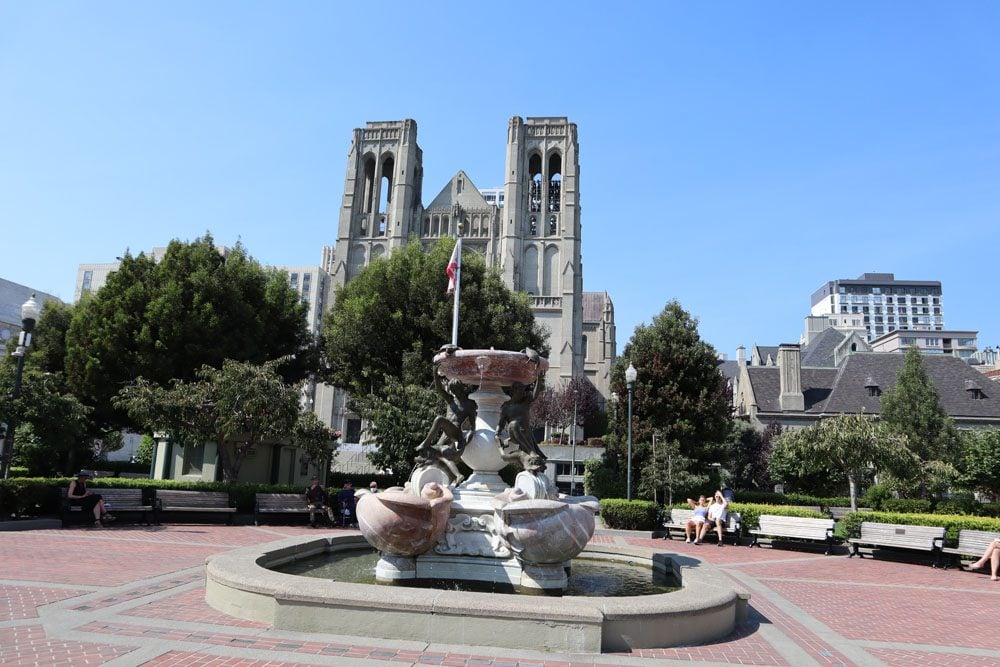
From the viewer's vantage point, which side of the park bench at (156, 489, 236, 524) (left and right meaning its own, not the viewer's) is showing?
front

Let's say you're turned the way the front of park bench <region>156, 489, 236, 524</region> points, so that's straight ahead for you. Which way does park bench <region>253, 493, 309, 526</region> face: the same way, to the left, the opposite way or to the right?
the same way

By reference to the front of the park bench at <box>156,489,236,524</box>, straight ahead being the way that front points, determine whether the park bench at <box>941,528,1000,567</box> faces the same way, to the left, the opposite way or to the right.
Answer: to the right

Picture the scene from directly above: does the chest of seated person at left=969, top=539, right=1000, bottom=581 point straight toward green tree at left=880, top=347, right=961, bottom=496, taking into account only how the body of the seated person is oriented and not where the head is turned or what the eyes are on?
no

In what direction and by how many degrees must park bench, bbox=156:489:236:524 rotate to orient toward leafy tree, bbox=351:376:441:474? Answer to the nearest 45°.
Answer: approximately 135° to its left

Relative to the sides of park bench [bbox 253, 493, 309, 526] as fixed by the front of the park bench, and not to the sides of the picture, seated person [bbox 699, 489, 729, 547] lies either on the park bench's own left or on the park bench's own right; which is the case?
on the park bench's own left

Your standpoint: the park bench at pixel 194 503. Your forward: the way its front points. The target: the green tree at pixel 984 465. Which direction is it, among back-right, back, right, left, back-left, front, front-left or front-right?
left

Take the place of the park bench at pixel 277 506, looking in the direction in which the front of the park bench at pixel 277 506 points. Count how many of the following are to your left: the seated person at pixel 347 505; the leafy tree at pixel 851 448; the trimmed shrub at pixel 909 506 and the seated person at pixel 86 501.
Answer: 3

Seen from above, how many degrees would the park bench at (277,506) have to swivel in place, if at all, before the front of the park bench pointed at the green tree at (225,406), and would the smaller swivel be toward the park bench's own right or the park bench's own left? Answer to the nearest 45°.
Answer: approximately 135° to the park bench's own right

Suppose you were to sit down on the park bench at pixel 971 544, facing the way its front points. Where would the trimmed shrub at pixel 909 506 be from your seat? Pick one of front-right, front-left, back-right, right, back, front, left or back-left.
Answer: back-right

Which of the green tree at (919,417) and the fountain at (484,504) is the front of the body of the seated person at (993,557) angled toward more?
the fountain

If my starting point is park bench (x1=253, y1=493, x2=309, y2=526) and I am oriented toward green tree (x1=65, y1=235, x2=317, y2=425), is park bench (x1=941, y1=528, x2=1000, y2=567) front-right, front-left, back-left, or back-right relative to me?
back-right

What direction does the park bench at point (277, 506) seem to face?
toward the camera

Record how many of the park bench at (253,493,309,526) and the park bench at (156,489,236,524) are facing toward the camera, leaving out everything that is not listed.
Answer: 2

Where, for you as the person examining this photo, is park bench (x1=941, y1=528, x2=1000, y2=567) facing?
facing the viewer and to the left of the viewer

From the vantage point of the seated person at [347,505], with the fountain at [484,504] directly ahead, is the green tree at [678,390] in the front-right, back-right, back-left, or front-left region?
back-left
